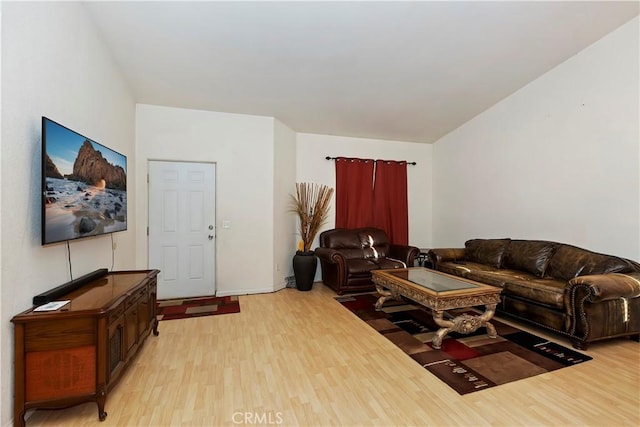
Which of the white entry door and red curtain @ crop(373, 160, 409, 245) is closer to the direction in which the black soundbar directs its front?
the red curtain

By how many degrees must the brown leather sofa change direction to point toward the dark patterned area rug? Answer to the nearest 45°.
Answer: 0° — it already faces it

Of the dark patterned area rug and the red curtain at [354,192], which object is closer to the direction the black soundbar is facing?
the dark patterned area rug

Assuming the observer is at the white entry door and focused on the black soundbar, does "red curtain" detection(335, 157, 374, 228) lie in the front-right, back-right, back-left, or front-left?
back-left

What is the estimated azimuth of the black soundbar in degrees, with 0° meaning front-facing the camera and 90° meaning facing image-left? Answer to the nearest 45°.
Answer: approximately 315°

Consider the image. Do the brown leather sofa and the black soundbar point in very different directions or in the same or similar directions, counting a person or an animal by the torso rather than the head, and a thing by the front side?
very different directions

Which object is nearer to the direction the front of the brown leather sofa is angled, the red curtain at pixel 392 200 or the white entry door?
the white entry door

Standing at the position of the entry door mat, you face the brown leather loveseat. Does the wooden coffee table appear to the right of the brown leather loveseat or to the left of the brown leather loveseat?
right

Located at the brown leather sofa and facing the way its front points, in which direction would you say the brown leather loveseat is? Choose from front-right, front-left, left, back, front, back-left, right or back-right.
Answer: front-right

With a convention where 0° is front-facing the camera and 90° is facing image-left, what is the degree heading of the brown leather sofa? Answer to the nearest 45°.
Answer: approximately 45°

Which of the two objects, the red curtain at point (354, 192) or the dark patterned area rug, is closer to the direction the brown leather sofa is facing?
the dark patterned area rug

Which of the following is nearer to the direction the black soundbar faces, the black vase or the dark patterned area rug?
the dark patterned area rug
